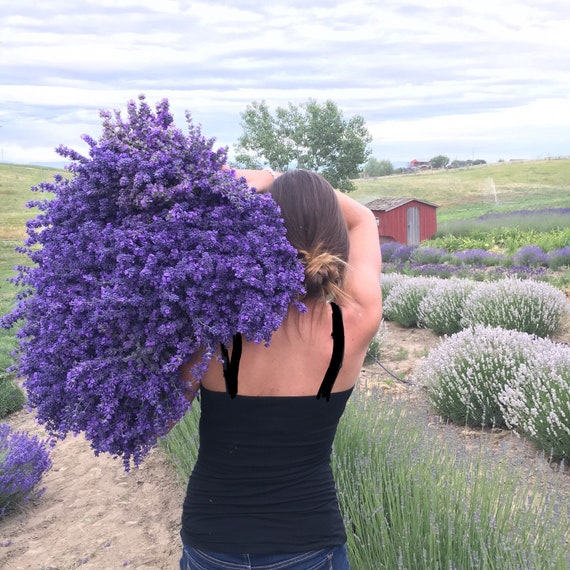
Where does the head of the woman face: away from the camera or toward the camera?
away from the camera

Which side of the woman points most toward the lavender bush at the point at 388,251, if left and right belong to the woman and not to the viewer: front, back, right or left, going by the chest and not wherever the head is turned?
front

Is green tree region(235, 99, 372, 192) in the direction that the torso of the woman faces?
yes

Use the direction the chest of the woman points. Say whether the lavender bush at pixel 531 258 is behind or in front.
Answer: in front

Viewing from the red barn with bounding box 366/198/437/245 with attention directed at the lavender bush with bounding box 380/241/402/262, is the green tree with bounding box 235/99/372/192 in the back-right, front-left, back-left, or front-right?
back-right

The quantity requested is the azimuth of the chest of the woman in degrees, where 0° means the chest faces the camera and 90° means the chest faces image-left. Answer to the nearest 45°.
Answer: approximately 180°

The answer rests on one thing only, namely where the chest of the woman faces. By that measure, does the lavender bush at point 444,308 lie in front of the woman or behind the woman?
in front

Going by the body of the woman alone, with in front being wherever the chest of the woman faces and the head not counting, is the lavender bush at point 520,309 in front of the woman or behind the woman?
in front

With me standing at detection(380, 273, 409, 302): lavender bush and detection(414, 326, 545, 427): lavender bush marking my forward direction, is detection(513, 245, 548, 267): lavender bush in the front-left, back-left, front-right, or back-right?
back-left
